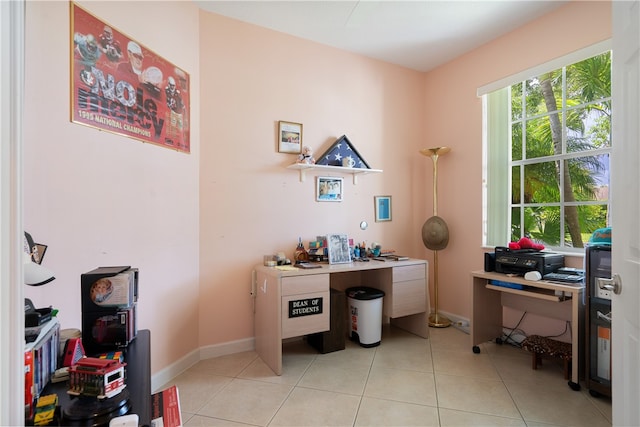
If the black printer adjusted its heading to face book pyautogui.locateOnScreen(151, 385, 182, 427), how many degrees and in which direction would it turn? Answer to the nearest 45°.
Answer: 0° — it already faces it

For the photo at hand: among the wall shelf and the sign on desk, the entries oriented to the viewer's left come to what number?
0

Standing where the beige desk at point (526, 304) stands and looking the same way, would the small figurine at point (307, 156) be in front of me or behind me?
in front

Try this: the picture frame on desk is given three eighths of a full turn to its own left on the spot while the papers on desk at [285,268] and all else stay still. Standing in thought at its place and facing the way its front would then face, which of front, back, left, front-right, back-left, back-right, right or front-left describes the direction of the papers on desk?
back

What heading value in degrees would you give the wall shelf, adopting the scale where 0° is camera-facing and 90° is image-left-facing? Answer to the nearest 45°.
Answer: approximately 315°

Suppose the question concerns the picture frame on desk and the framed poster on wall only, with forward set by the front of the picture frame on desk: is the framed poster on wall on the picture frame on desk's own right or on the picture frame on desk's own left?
on the picture frame on desk's own right

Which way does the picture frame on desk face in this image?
toward the camera

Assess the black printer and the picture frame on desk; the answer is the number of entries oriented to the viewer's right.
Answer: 0

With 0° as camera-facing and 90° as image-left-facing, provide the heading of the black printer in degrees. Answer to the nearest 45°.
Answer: approximately 45°

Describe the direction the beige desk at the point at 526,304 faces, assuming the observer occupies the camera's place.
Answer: facing the viewer and to the left of the viewer

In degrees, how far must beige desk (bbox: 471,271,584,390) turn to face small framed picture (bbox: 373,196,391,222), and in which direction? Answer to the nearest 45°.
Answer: approximately 45° to its right

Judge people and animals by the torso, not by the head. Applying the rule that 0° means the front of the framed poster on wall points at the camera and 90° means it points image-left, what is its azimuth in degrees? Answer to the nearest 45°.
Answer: approximately 315°

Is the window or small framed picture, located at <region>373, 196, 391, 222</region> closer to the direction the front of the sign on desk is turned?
the window

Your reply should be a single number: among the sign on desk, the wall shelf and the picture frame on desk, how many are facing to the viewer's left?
0
